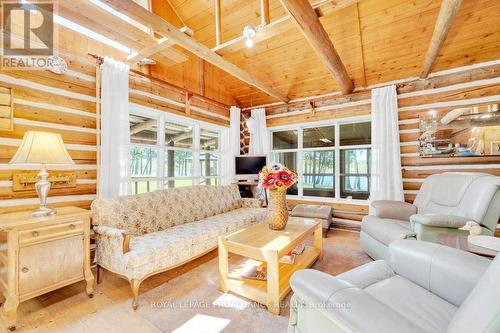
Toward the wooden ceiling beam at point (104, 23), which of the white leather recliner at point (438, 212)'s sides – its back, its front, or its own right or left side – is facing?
front

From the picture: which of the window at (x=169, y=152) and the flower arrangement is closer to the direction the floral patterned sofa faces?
the flower arrangement

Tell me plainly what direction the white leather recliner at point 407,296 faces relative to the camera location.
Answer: facing away from the viewer and to the left of the viewer

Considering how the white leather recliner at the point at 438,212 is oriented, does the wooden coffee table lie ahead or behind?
ahead

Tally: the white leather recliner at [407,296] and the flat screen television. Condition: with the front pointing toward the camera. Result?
1

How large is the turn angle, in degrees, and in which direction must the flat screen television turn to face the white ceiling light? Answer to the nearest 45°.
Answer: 0° — it already faces it

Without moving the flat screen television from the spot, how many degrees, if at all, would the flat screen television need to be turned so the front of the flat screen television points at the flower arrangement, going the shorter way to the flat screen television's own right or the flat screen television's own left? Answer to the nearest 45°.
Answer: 0° — it already faces it

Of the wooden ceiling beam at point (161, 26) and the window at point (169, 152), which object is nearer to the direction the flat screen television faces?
the wooden ceiling beam

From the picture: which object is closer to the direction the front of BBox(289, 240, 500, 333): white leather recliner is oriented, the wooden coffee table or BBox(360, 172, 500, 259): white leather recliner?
the wooden coffee table
